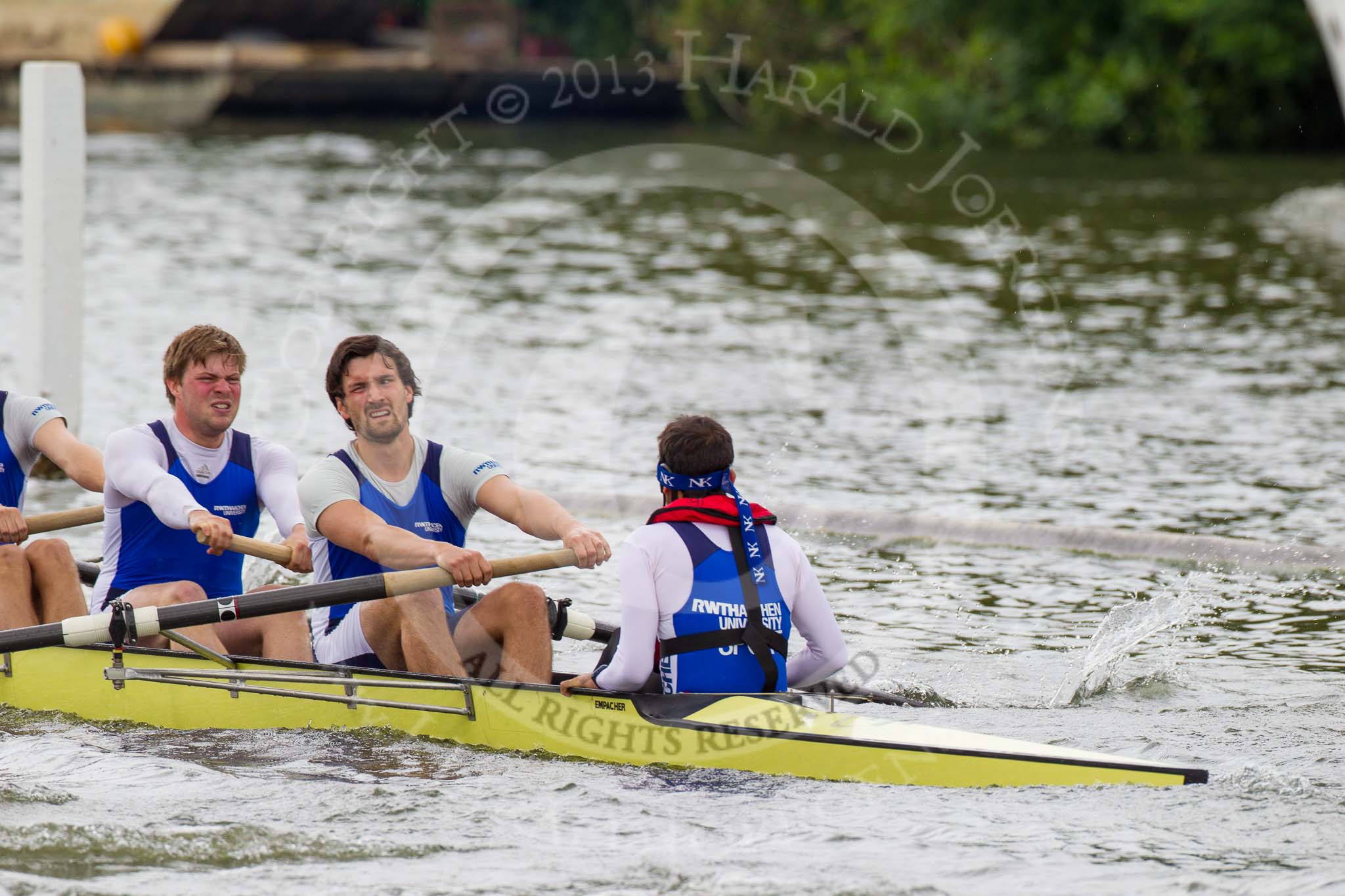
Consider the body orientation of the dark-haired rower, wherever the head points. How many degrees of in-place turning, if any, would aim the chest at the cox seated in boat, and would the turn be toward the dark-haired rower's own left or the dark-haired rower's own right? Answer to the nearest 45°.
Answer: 0° — they already face them

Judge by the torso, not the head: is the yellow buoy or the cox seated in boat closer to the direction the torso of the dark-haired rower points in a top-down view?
the cox seated in boat

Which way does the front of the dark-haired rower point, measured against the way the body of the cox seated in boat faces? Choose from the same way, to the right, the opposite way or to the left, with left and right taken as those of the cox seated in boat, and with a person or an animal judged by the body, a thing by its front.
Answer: the opposite way

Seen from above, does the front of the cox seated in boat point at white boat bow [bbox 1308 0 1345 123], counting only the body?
no

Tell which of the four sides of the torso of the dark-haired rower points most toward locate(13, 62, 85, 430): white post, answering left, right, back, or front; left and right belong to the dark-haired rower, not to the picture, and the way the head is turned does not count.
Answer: back

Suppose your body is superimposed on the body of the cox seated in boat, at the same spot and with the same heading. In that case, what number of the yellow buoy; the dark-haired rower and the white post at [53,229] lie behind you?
0

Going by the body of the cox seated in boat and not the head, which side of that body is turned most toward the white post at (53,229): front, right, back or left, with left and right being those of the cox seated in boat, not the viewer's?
front

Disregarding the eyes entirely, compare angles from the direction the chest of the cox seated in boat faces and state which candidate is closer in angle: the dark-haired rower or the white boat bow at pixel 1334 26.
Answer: the dark-haired rower

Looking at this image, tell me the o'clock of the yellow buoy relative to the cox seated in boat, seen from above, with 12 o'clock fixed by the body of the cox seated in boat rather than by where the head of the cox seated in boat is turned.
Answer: The yellow buoy is roughly at 1 o'clock from the cox seated in boat.

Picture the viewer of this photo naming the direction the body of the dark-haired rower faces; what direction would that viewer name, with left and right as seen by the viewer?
facing the viewer and to the right of the viewer

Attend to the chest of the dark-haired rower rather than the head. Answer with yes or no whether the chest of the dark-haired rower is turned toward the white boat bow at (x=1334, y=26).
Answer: no

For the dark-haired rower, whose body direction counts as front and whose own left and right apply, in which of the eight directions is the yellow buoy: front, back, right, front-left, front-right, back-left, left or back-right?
back-left

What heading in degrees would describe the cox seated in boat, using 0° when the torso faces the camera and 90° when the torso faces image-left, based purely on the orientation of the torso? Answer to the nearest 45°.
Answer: approximately 135°

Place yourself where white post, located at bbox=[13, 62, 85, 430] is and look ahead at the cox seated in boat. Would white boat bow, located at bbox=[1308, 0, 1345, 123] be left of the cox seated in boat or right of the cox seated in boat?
left
